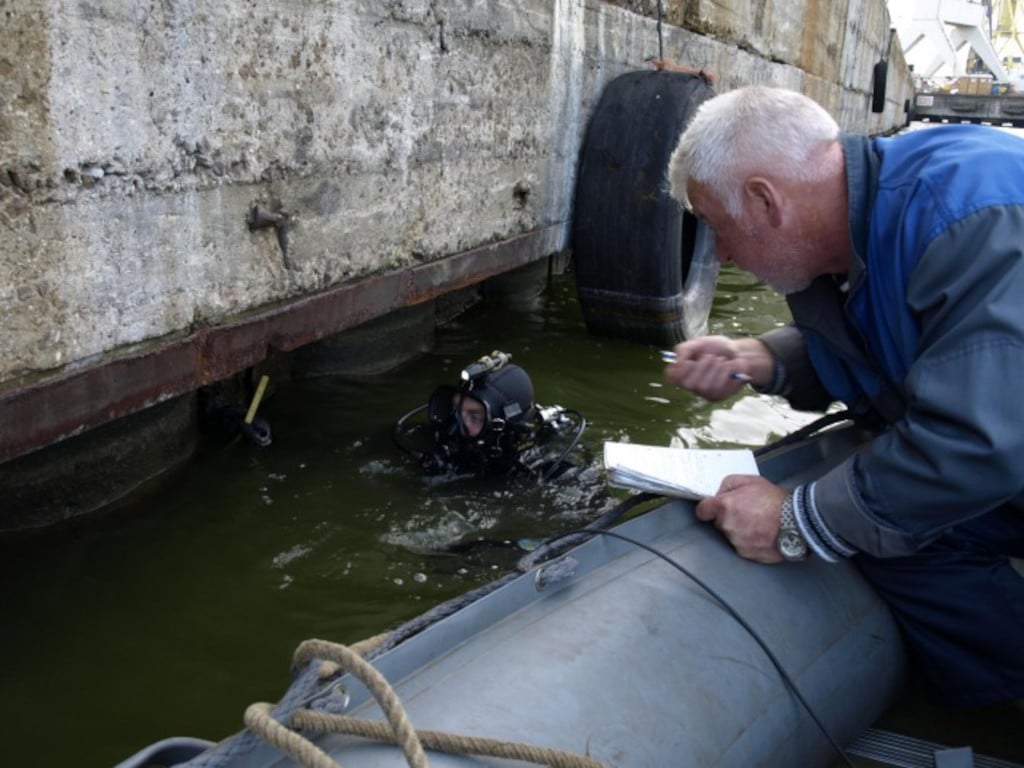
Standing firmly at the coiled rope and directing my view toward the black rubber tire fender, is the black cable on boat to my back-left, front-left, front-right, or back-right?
front-right

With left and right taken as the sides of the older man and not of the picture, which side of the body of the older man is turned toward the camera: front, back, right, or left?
left

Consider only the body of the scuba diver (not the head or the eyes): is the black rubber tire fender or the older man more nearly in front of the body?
the older man

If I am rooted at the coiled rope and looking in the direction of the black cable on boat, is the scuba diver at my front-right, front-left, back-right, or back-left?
front-left

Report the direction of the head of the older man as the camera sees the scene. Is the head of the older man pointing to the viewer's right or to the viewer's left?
to the viewer's left

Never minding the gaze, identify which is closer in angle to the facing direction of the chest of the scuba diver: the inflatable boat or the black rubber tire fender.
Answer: the inflatable boat

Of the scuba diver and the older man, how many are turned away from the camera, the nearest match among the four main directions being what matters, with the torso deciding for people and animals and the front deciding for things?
0

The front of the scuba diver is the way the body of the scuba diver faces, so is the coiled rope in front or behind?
in front

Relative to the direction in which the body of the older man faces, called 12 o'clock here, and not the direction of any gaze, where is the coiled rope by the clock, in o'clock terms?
The coiled rope is roughly at 10 o'clock from the older man.
